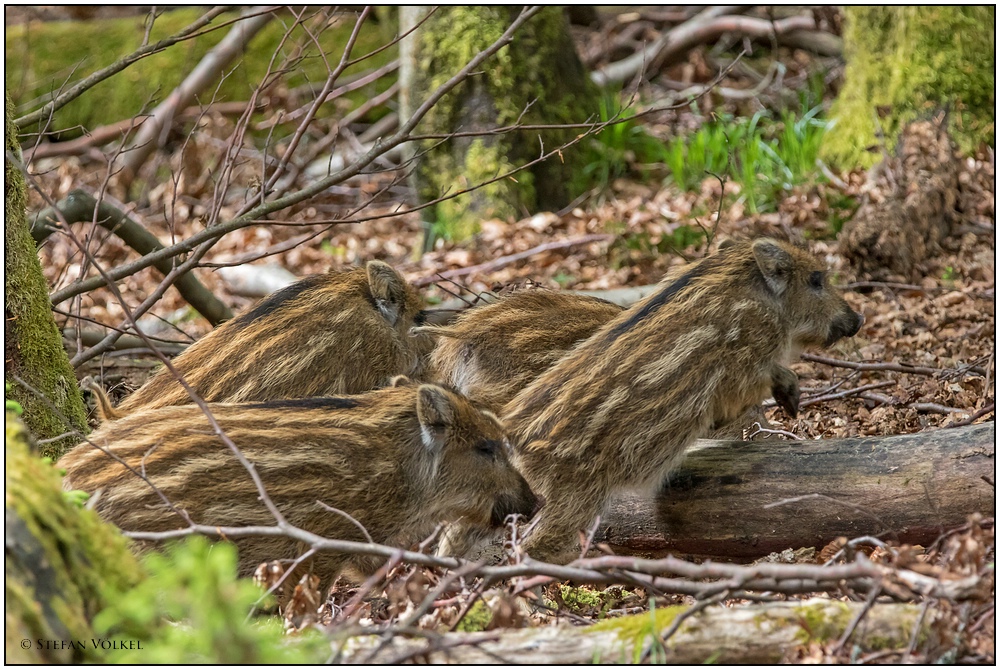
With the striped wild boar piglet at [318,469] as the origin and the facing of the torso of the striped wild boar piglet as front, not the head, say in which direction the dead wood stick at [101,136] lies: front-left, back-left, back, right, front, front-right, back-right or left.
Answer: left

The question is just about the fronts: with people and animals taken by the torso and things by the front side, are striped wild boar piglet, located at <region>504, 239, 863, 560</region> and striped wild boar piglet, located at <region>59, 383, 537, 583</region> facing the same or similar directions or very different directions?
same or similar directions

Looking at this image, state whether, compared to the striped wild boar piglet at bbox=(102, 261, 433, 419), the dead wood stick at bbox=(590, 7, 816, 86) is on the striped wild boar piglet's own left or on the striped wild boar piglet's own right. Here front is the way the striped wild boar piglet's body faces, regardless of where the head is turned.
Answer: on the striped wild boar piglet's own left

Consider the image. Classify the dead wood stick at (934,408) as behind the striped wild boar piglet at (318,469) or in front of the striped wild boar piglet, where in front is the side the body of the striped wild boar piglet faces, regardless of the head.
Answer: in front

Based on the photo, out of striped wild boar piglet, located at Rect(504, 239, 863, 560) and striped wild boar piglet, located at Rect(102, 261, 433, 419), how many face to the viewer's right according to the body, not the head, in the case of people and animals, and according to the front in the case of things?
2

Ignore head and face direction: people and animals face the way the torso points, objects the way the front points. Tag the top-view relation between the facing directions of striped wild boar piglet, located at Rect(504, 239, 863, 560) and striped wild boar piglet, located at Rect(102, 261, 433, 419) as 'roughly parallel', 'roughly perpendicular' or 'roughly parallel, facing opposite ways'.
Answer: roughly parallel

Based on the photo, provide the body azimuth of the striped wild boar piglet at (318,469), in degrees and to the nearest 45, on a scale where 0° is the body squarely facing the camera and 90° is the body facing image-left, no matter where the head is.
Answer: approximately 270°

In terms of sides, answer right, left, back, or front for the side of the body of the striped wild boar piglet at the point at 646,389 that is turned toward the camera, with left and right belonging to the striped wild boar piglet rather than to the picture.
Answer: right

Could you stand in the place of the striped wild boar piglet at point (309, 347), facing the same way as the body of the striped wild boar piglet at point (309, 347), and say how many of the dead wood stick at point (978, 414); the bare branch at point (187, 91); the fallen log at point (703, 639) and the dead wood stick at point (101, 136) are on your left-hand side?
2

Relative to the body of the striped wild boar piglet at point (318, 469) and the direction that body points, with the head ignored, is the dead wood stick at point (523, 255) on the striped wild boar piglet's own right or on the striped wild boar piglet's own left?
on the striped wild boar piglet's own left

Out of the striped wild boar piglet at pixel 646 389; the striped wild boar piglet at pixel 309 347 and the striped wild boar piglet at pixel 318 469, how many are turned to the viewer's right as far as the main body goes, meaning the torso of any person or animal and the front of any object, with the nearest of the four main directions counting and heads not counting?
3

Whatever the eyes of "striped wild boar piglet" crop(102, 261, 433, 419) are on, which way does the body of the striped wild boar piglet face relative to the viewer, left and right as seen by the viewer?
facing to the right of the viewer

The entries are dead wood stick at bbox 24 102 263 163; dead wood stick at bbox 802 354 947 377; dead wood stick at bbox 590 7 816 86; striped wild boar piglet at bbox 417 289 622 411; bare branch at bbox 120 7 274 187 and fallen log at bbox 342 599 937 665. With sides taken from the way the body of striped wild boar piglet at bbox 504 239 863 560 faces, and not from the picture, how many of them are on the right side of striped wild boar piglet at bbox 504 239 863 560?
1

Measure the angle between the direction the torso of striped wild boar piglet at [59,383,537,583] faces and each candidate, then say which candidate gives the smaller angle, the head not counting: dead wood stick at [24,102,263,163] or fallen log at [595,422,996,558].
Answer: the fallen log
